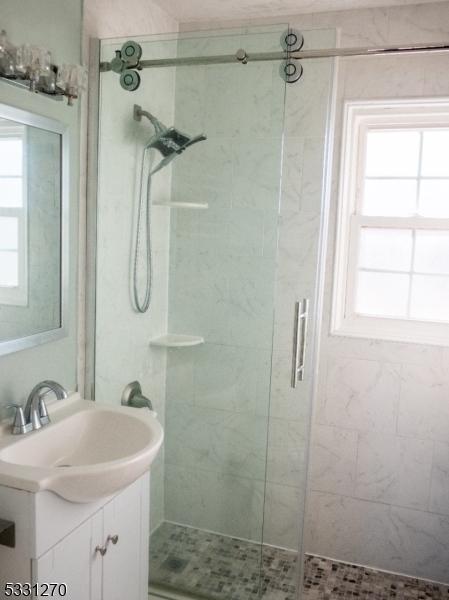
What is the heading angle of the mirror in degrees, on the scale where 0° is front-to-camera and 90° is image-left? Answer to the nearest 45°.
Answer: approximately 315°

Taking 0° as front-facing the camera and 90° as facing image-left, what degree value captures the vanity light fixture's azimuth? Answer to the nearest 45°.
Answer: approximately 315°

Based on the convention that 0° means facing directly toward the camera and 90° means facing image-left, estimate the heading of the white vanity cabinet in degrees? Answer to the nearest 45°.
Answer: approximately 315°

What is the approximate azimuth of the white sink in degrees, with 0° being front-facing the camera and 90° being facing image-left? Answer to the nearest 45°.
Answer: approximately 315°
